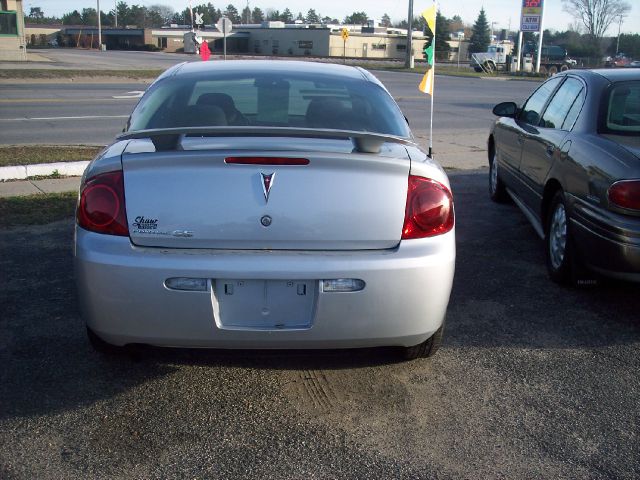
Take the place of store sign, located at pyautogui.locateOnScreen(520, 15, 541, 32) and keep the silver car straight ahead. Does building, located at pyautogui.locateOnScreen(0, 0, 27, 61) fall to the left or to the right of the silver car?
right

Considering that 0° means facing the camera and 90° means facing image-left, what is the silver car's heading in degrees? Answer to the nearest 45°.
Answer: approximately 180°

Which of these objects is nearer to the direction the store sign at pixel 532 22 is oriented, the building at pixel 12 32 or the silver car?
the silver car

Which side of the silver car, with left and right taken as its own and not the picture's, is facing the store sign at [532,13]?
front

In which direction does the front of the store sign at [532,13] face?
toward the camera

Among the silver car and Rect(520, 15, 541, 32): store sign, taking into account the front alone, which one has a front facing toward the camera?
the store sign

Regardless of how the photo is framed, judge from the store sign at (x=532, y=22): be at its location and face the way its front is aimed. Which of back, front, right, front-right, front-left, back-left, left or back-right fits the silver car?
front

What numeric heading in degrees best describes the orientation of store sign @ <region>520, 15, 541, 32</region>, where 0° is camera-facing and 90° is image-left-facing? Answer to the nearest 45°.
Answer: approximately 0°

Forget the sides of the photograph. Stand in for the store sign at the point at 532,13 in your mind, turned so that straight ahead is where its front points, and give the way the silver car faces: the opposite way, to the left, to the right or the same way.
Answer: the opposite way

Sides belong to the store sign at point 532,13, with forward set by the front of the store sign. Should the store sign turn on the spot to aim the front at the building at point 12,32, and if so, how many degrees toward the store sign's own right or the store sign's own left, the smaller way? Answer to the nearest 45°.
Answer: approximately 45° to the store sign's own right

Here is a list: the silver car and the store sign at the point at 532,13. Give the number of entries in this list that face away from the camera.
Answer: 1

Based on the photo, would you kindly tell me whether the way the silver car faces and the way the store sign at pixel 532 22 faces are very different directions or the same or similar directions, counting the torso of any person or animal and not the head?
very different directions

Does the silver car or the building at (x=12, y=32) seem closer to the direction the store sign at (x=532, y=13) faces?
the silver car

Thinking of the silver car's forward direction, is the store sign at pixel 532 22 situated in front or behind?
in front

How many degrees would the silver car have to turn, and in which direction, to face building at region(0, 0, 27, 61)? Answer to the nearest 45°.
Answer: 0° — it already faces it

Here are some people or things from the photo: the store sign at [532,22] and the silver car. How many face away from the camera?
1

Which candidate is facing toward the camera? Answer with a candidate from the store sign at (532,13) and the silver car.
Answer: the store sign
